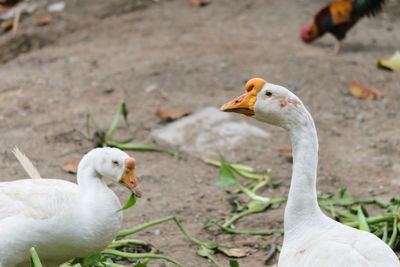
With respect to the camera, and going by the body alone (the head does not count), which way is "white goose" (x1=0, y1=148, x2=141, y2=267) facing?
to the viewer's right

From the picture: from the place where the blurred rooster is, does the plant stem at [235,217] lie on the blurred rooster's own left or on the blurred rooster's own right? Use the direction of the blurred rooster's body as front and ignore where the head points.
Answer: on the blurred rooster's own left

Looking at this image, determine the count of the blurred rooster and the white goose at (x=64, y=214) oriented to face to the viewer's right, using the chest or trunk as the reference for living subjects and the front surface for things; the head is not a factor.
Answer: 1

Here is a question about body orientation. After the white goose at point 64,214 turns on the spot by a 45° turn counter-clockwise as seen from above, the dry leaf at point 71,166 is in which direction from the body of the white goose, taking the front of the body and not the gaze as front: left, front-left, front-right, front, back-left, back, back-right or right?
front-left

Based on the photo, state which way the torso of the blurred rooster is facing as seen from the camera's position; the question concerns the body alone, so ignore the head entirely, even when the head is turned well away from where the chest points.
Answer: to the viewer's left

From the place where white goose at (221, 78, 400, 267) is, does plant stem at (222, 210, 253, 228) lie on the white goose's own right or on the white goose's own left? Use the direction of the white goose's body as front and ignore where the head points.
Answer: on the white goose's own right

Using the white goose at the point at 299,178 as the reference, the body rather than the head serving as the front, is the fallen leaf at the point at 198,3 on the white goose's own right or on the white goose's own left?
on the white goose's own right

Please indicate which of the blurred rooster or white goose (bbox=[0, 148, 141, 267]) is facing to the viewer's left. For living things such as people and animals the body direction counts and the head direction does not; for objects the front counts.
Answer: the blurred rooster

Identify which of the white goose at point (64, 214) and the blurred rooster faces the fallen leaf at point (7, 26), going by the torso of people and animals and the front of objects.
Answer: the blurred rooster

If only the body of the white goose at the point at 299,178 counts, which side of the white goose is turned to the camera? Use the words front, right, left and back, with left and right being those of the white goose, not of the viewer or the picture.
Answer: left
